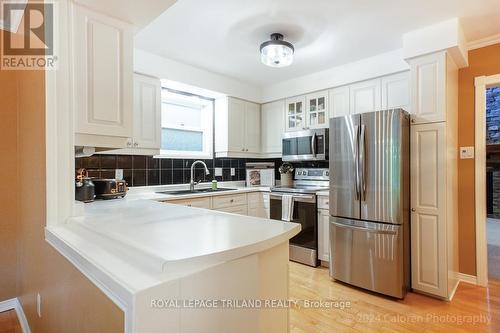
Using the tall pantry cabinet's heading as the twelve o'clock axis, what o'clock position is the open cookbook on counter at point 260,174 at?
The open cookbook on counter is roughly at 2 o'clock from the tall pantry cabinet.

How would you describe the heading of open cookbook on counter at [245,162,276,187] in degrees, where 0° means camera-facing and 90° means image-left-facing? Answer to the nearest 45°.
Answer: approximately 0°

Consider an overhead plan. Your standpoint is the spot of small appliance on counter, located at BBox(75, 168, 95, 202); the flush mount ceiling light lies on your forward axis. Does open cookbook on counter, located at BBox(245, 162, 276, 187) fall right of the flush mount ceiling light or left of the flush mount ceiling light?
left

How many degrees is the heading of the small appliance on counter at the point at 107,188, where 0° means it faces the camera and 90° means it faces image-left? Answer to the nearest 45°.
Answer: approximately 315°

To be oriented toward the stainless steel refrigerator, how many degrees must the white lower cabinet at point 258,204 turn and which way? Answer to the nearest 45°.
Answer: approximately 90° to its left

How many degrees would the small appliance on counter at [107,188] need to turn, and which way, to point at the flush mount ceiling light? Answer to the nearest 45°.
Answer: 0° — it already faces it

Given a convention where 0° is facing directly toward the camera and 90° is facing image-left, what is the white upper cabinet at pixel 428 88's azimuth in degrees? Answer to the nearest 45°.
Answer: approximately 45°

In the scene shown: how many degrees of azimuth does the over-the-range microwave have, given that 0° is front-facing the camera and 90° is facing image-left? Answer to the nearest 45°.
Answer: approximately 45°

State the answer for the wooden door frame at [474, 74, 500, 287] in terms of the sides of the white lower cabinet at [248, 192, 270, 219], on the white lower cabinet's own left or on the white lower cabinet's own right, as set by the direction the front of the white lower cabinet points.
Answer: on the white lower cabinet's own left
